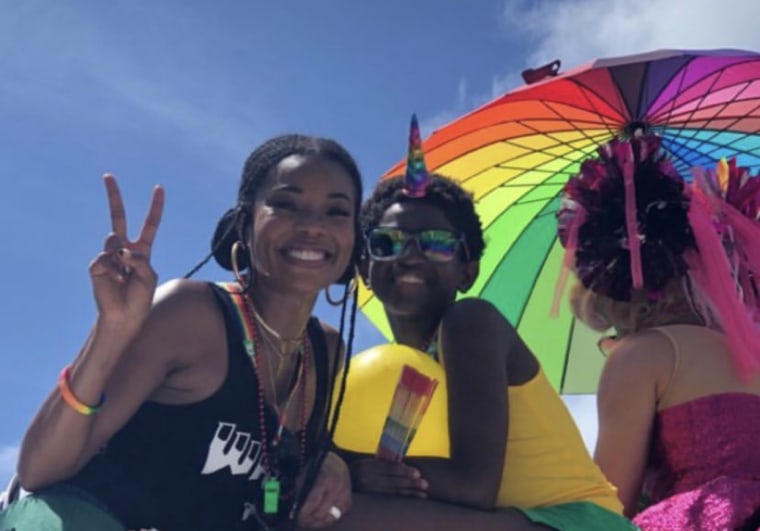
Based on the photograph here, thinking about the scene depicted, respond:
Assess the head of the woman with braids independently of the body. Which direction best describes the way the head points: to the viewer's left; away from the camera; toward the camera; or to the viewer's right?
toward the camera

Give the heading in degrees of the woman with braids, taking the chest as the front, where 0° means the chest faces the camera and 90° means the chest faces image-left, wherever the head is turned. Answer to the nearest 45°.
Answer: approximately 315°

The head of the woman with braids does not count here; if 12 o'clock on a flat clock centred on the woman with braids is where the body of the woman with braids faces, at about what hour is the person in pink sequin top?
The person in pink sequin top is roughly at 10 o'clock from the woman with braids.

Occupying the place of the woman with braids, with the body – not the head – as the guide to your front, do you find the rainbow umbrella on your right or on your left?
on your left
